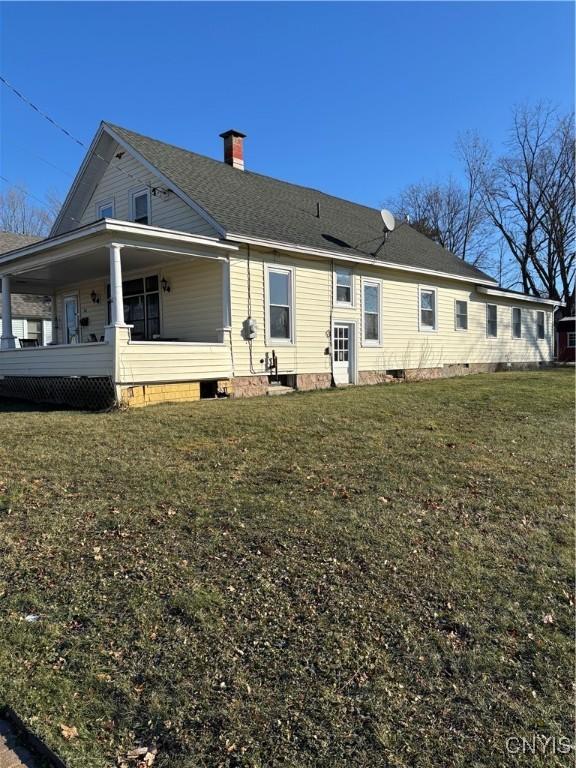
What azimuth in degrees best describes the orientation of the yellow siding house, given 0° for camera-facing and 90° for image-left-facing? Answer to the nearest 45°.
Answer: approximately 45°

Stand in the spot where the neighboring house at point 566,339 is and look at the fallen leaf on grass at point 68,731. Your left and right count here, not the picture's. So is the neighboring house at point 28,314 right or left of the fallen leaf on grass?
right

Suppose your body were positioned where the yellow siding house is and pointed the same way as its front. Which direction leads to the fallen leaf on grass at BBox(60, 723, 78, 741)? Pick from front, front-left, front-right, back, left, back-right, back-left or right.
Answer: front-left

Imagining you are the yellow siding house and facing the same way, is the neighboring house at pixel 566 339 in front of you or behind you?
behind
